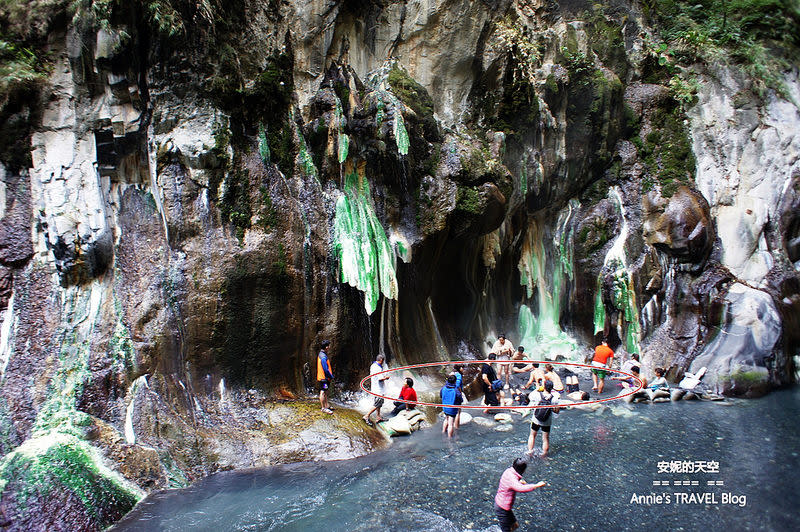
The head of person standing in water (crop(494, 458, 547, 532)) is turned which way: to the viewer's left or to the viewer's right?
to the viewer's right

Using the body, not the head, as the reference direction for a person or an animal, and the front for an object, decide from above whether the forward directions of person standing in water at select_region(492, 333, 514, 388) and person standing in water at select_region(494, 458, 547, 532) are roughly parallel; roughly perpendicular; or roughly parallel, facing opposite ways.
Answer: roughly perpendicular

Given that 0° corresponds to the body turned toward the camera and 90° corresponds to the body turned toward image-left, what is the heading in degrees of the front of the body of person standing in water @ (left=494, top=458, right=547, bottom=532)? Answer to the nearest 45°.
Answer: approximately 270°

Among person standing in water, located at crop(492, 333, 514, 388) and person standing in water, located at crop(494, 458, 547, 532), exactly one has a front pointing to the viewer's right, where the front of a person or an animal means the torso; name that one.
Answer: person standing in water, located at crop(494, 458, 547, 532)

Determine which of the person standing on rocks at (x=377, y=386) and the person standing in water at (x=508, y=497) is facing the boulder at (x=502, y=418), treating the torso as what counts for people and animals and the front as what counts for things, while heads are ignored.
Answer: the person standing on rocks at (x=377, y=386)

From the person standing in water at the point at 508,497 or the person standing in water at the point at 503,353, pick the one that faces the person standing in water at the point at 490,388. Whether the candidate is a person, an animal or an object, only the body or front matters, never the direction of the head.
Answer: the person standing in water at the point at 503,353

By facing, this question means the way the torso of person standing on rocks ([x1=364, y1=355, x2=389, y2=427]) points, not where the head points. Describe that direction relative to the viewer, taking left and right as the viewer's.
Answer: facing to the right of the viewer

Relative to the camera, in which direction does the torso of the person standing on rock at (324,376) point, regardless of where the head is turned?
to the viewer's right
